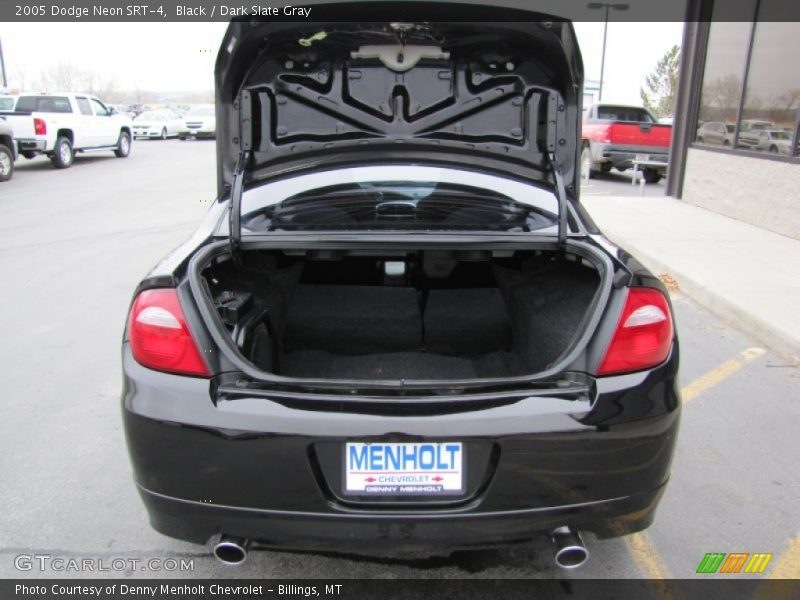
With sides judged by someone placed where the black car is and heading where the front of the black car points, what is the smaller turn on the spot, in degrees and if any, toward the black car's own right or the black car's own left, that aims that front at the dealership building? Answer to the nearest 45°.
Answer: approximately 45° to the black car's own right

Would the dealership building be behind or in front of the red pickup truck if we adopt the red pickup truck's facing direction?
behind

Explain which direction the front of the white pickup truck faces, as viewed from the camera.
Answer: facing away from the viewer and to the right of the viewer

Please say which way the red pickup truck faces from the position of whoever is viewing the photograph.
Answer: facing away from the viewer and to the left of the viewer

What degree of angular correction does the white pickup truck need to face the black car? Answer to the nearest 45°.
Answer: approximately 135° to its right

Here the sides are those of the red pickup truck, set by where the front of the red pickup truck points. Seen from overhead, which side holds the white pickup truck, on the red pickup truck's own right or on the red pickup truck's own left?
on the red pickup truck's own left

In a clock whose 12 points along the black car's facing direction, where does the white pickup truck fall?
The white pickup truck is roughly at 11 o'clock from the black car.

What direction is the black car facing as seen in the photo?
away from the camera

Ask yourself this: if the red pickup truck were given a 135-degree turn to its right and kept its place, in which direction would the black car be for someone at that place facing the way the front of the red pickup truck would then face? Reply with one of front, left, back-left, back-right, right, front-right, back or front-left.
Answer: right
